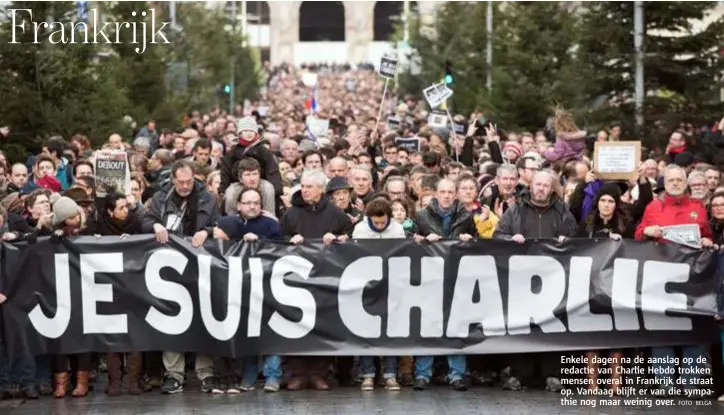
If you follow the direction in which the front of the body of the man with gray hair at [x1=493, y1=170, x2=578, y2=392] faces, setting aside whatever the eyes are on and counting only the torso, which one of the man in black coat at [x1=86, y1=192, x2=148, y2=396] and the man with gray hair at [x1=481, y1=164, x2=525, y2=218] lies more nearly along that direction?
the man in black coat

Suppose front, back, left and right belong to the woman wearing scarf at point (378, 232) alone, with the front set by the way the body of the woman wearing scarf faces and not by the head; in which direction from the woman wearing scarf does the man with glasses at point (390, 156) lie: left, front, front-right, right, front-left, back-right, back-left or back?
back

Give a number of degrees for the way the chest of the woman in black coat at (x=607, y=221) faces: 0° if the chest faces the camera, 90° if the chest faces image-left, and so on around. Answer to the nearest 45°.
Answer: approximately 0°
